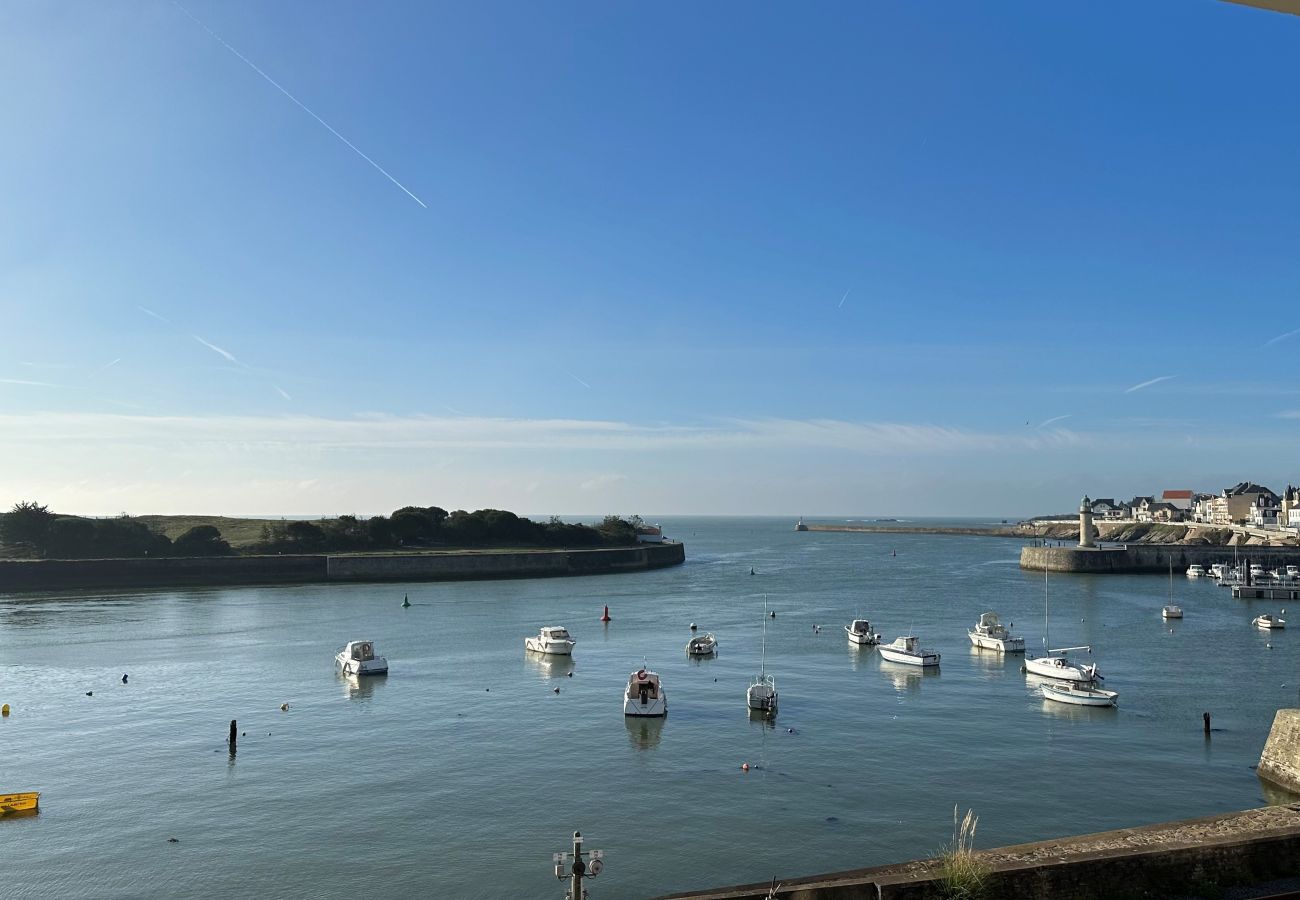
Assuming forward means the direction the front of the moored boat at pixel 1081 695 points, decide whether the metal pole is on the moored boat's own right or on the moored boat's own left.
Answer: on the moored boat's own left

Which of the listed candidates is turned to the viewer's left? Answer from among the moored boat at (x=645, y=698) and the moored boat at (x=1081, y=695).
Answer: the moored boat at (x=1081, y=695)

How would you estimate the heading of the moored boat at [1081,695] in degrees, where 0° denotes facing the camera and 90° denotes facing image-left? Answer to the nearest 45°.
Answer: approximately 90°

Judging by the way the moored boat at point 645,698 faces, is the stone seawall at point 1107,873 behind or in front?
behind

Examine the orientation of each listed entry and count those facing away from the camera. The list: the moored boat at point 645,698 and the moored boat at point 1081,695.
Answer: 1

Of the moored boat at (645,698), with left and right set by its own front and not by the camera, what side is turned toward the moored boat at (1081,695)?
right

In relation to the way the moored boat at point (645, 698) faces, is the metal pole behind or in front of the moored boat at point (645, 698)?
behind

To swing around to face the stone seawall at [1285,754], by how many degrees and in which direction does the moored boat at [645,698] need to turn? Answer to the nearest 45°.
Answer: approximately 135° to its right

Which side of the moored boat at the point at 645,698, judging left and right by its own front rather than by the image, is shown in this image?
back
